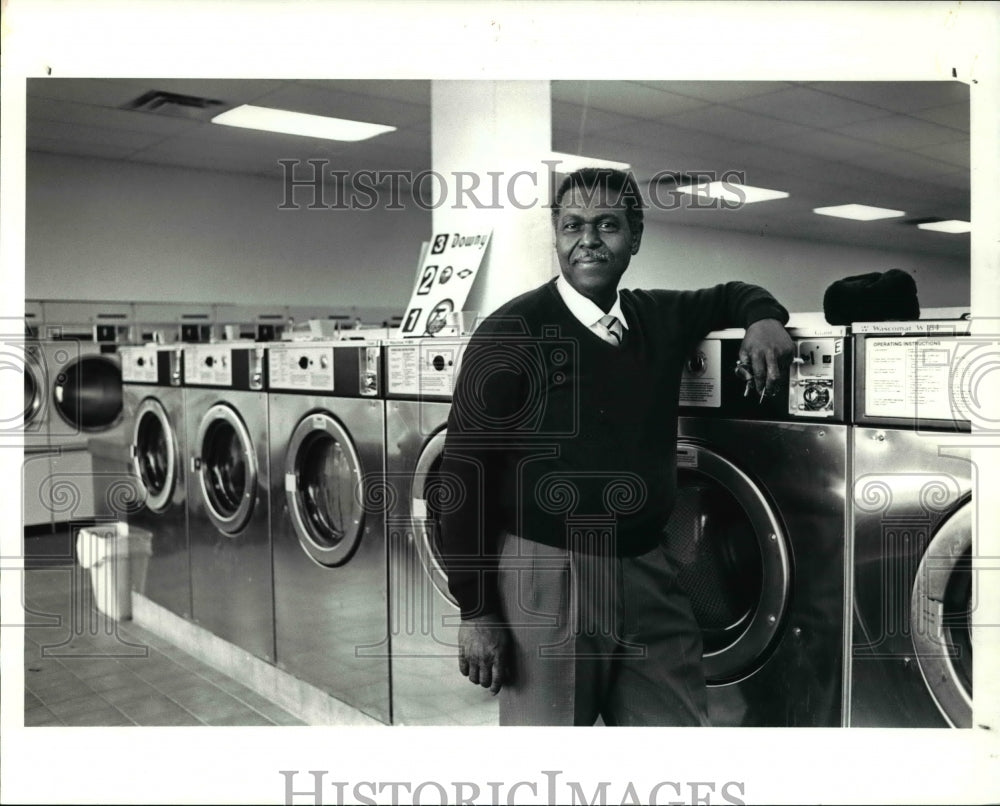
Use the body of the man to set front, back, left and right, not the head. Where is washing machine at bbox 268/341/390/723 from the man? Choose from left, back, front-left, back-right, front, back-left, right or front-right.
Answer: back

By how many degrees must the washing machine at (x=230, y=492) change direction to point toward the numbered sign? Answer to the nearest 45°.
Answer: approximately 90° to its left

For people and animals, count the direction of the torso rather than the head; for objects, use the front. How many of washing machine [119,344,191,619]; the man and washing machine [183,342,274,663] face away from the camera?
0

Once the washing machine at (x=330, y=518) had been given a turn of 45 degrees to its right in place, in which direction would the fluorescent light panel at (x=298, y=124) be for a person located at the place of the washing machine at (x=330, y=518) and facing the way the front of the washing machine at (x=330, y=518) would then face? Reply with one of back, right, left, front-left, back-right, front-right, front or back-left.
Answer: right

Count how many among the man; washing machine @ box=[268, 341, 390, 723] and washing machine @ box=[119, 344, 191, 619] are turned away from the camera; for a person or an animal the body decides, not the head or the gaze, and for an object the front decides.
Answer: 0

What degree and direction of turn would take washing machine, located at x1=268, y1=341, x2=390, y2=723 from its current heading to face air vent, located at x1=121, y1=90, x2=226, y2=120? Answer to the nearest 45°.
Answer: approximately 135° to its right

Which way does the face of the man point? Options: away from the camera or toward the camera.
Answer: toward the camera

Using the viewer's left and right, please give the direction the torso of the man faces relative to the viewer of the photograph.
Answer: facing the viewer and to the right of the viewer

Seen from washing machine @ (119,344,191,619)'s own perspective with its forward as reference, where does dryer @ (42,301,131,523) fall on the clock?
The dryer is roughly at 4 o'clock from the washing machine.
